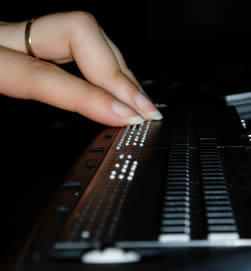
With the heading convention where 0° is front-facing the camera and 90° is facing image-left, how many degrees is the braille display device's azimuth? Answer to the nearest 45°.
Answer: approximately 90°
